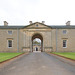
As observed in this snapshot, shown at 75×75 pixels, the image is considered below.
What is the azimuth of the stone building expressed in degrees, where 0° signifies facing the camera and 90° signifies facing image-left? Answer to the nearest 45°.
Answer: approximately 0°
